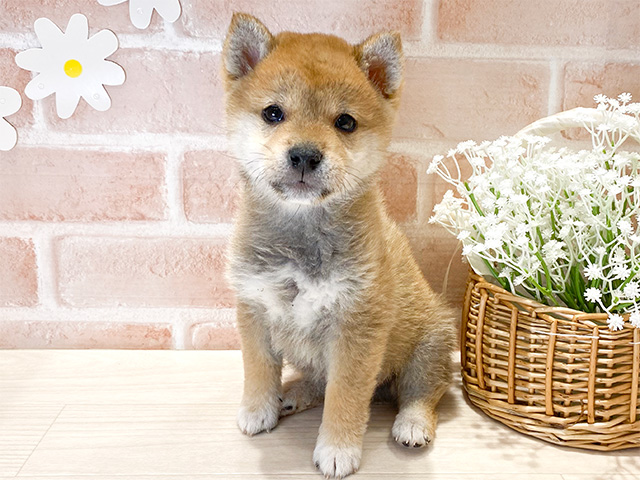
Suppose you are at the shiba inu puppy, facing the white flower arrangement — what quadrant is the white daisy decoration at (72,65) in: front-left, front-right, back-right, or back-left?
back-left

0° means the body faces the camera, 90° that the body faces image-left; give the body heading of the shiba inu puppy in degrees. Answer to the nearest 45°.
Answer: approximately 45°

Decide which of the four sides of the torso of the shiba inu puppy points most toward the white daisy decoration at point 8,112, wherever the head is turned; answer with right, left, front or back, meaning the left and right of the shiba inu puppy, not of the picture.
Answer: right

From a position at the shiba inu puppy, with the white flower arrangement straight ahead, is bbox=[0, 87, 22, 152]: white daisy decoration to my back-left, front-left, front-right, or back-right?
back-left

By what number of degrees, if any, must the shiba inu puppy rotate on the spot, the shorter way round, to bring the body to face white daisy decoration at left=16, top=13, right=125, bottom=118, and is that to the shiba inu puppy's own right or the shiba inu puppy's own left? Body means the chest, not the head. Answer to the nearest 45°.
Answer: approximately 90° to the shiba inu puppy's own right
